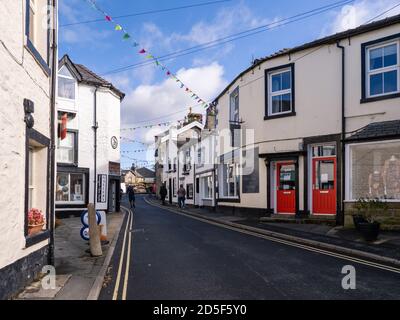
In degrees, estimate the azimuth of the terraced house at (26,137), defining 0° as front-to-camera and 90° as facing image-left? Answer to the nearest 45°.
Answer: approximately 315°

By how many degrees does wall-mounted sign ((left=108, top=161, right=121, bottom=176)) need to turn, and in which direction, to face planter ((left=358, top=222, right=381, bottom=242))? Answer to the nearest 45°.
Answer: approximately 45° to its right

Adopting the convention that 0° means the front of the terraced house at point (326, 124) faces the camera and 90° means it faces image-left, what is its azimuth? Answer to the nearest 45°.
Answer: approximately 45°

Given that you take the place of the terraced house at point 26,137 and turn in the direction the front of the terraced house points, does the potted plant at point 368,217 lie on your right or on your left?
on your left
